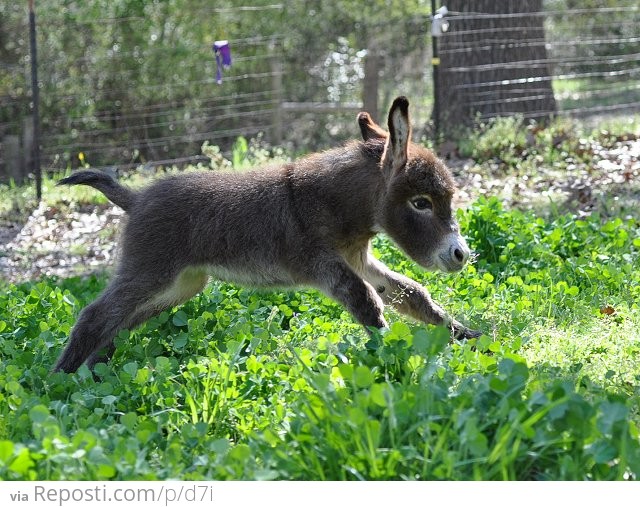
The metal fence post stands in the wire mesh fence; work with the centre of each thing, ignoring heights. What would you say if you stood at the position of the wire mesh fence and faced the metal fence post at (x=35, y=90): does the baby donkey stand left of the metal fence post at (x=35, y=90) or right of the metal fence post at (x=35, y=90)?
left

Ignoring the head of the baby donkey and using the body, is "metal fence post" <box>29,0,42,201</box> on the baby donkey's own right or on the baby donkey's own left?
on the baby donkey's own left

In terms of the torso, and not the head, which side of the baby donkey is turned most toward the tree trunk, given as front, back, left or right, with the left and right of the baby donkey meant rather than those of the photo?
left

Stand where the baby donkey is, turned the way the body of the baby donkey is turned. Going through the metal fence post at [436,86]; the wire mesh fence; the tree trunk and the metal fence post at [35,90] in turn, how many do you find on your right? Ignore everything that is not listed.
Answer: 0

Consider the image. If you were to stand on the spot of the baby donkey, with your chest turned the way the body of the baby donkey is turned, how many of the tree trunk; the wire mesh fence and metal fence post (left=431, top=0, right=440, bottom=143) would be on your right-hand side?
0

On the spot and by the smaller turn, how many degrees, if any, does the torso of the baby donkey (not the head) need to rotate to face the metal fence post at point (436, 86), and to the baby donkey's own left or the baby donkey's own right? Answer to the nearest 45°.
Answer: approximately 90° to the baby donkey's own left

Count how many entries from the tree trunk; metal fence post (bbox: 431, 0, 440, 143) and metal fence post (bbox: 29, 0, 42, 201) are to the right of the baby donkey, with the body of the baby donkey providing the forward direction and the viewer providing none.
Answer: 0

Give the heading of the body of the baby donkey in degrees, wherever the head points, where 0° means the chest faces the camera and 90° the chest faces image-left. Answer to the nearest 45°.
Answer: approximately 270°

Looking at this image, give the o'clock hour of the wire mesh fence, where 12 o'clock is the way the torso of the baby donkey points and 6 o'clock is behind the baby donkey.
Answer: The wire mesh fence is roughly at 9 o'clock from the baby donkey.
